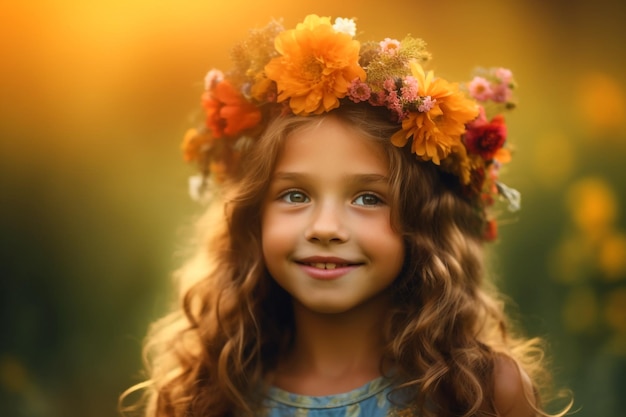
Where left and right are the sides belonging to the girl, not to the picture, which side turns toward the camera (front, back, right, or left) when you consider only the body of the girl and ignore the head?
front

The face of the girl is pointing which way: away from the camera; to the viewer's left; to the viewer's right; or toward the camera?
toward the camera

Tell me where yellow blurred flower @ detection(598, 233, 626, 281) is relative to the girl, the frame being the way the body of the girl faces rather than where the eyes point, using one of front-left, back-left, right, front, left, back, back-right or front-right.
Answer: back-left

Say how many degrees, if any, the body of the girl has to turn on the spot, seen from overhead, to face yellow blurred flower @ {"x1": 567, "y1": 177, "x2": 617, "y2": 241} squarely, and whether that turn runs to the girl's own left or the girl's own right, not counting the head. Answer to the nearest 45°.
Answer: approximately 135° to the girl's own left

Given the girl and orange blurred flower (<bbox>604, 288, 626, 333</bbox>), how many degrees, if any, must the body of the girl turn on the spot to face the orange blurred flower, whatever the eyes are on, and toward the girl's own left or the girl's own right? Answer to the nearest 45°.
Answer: approximately 135° to the girl's own left
